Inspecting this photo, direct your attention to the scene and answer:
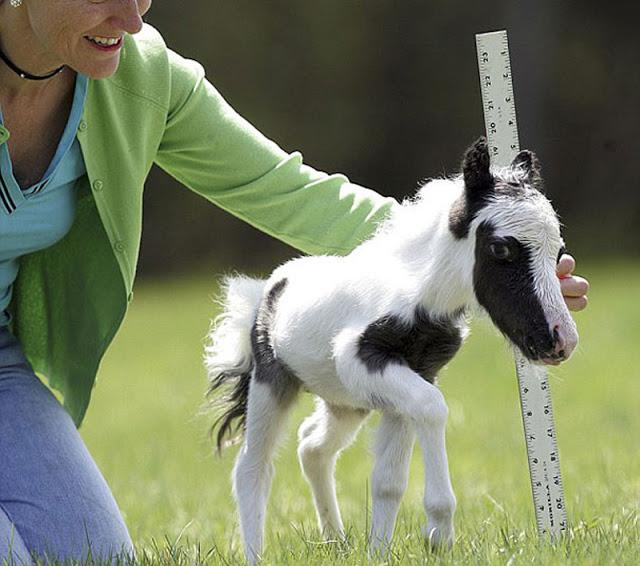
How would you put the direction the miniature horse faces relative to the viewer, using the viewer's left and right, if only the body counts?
facing the viewer and to the right of the viewer

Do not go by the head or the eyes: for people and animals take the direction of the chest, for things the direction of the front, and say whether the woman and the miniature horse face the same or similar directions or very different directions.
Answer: same or similar directions

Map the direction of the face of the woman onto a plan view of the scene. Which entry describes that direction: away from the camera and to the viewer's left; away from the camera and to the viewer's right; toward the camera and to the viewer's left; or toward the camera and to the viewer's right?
toward the camera and to the viewer's right

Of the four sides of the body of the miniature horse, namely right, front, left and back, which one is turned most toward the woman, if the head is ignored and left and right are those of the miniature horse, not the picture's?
back

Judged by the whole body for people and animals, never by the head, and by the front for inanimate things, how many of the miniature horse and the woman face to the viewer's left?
0

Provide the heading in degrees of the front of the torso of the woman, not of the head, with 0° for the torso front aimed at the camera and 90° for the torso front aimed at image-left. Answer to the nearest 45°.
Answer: approximately 315°
